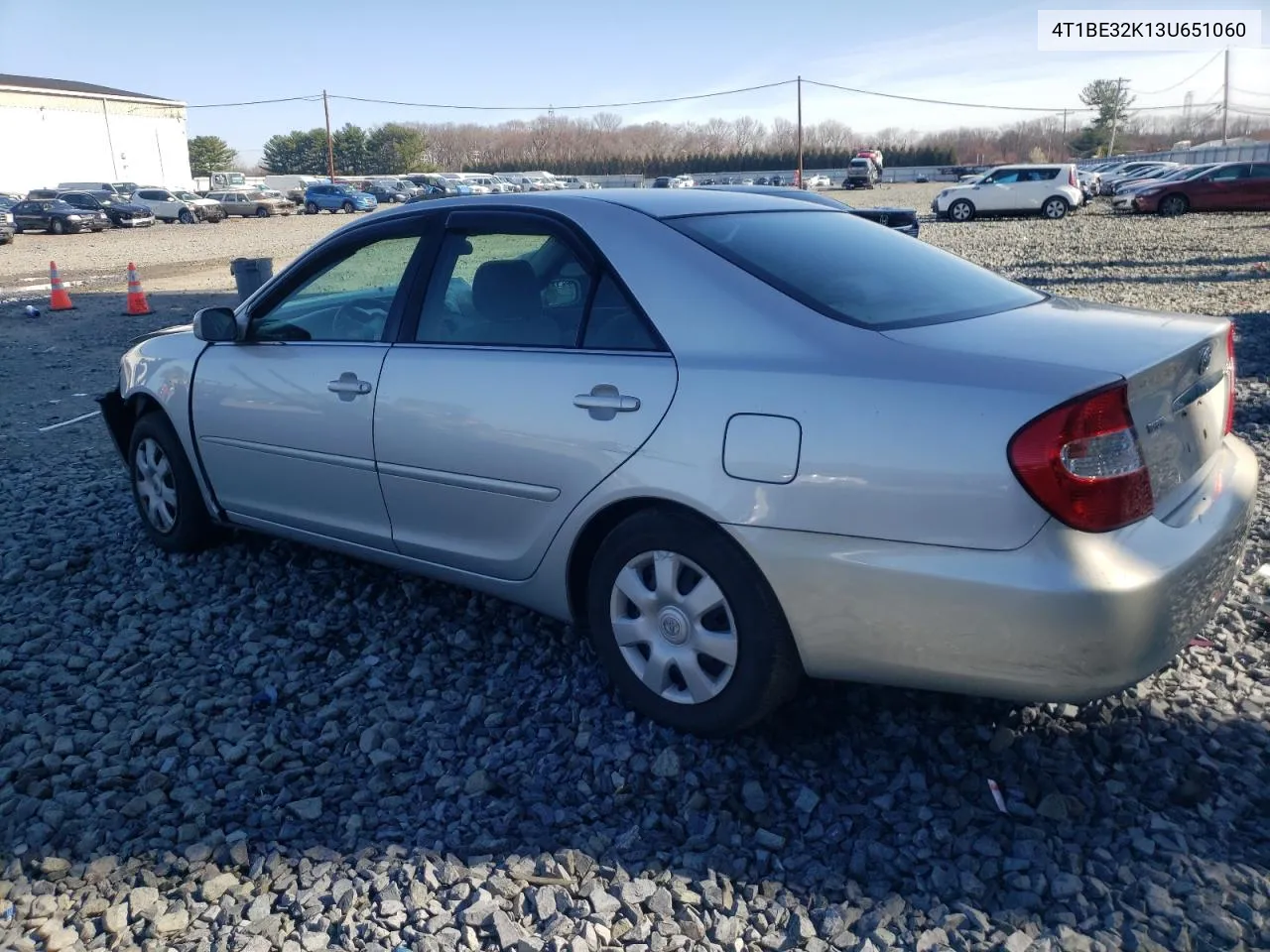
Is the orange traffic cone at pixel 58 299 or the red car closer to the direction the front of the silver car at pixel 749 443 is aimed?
the orange traffic cone

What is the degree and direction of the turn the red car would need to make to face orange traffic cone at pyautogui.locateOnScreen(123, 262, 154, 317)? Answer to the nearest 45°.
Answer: approximately 45° to its left

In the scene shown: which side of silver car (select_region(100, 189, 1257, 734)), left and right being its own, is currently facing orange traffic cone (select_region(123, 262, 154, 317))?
front

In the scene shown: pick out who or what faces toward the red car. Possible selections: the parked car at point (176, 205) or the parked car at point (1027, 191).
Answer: the parked car at point (176, 205)

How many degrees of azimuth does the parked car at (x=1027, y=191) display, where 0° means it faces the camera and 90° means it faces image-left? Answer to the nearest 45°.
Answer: approximately 90°

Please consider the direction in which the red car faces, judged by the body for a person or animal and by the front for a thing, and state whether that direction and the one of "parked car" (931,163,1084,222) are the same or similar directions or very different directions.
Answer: same or similar directions

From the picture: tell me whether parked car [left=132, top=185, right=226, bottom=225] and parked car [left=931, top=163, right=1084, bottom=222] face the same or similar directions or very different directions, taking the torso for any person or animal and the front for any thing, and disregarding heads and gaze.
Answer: very different directions

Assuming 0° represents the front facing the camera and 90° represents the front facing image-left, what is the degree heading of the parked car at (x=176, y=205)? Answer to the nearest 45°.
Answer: approximately 315°

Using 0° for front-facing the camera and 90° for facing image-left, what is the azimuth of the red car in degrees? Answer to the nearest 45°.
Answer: approximately 90°

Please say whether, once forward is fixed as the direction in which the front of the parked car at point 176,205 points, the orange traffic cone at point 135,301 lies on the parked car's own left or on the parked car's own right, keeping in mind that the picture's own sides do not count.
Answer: on the parked car's own right

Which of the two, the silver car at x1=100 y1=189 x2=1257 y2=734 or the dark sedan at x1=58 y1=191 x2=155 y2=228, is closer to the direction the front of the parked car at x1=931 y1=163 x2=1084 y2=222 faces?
the dark sedan
